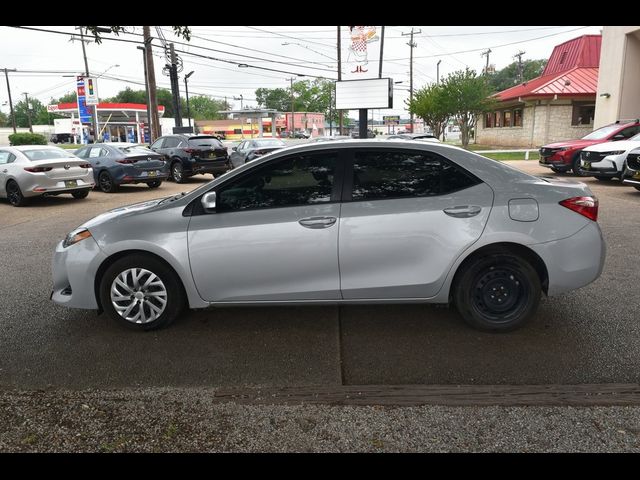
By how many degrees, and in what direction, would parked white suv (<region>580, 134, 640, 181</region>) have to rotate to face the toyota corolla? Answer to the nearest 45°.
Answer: approximately 45° to its left

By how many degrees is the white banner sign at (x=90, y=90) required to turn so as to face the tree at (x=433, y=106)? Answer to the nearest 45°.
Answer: approximately 45° to its left

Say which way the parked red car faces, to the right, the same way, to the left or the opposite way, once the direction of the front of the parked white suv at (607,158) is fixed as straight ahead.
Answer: the same way

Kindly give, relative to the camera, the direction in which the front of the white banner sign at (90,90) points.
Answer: facing the viewer

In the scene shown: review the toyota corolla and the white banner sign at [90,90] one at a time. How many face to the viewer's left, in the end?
1

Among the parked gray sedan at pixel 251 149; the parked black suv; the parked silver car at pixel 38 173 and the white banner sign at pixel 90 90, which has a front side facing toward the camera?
the white banner sign

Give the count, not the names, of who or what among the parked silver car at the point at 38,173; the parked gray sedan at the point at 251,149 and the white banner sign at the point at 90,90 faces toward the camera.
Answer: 1

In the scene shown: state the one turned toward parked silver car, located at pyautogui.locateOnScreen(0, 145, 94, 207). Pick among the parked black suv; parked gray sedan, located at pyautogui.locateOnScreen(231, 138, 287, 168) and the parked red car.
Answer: the parked red car

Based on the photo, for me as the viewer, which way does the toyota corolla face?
facing to the left of the viewer

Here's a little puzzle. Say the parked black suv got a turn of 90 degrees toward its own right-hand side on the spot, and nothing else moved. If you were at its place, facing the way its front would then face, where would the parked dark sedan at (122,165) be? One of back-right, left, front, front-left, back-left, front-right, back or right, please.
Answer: back

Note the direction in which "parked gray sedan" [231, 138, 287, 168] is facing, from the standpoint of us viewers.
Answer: facing away from the viewer and to the left of the viewer

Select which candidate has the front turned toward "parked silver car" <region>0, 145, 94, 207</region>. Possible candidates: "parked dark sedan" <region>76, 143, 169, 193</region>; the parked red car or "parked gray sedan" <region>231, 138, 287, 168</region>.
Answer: the parked red car

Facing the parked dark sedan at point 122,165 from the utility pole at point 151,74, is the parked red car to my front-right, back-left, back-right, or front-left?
front-left

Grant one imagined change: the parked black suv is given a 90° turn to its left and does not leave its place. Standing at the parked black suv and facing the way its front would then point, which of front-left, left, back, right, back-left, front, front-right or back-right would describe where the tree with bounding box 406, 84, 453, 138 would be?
back

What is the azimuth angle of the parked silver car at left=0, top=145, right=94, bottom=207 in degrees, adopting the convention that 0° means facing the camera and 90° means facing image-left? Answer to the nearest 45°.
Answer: approximately 135°

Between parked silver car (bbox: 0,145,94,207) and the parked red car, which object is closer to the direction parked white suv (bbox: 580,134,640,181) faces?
the parked silver car

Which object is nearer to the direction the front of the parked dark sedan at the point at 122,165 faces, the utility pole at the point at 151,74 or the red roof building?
the utility pole

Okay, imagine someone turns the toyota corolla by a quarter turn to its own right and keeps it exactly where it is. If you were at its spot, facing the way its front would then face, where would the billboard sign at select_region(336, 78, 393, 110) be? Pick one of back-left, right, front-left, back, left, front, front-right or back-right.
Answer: front

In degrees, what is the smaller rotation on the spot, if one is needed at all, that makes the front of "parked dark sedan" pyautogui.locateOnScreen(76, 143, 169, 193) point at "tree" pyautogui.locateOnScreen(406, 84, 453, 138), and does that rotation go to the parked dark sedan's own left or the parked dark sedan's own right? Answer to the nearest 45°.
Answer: approximately 90° to the parked dark sedan's own right
